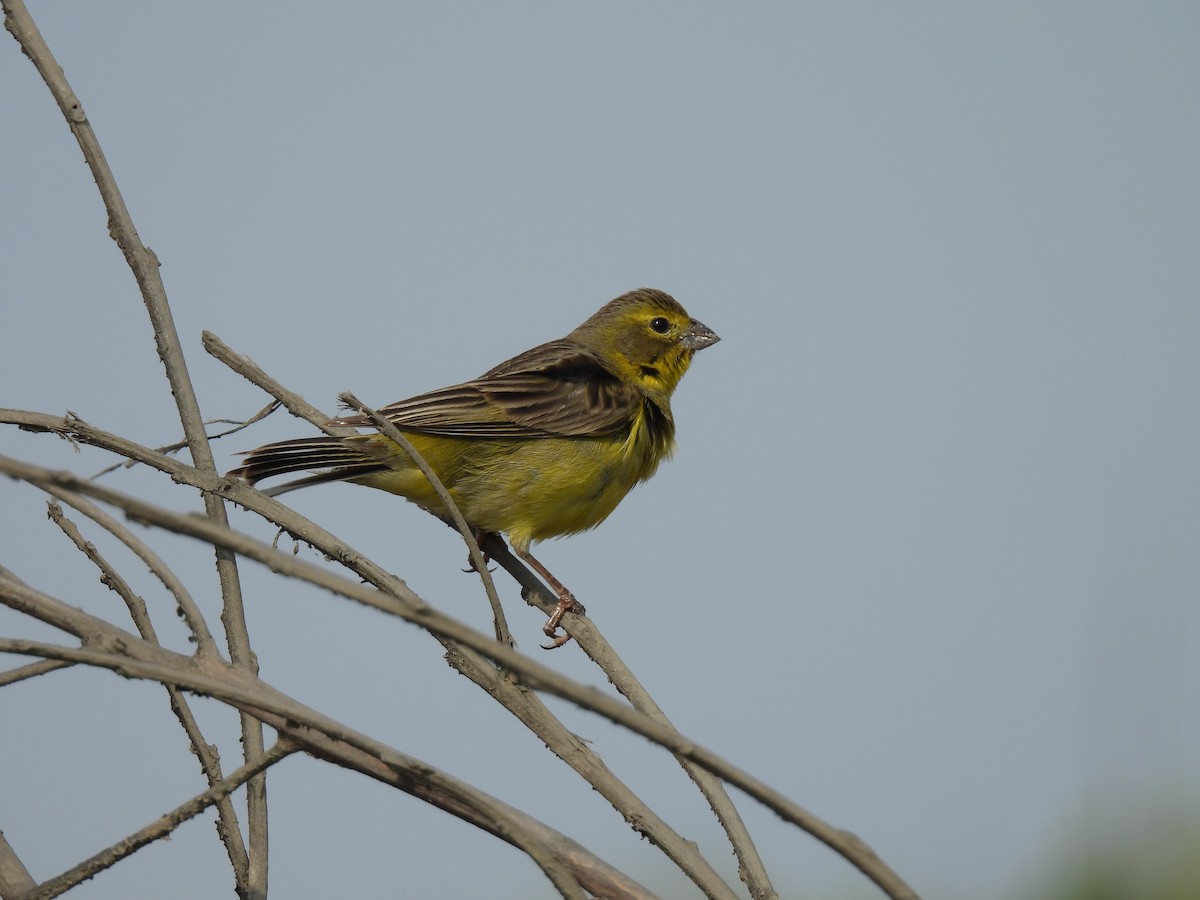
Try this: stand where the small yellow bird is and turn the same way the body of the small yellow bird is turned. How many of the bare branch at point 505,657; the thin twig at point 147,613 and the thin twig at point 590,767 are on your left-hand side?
0

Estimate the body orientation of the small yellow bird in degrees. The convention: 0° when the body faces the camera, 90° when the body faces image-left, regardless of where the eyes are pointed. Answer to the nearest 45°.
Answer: approximately 270°

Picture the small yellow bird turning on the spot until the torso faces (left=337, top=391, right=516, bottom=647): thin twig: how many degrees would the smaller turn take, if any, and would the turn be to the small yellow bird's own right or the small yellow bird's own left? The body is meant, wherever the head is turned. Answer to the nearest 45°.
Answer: approximately 90° to the small yellow bird's own right
